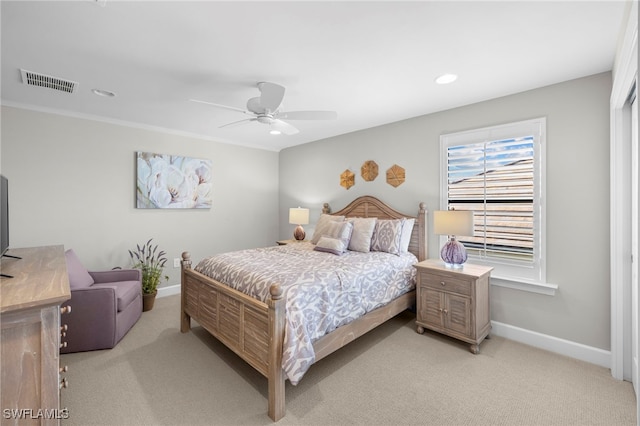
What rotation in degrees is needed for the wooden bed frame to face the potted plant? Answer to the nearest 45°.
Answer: approximately 90° to its right

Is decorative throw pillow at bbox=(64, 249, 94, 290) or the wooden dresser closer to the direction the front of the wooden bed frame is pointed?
the wooden dresser

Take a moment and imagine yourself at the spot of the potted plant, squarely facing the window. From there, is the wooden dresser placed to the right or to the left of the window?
right

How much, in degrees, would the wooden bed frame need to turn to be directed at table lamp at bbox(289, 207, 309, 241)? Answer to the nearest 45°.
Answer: approximately 135° to its right

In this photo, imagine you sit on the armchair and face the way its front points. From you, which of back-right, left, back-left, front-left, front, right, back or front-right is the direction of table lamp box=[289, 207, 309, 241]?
front-left

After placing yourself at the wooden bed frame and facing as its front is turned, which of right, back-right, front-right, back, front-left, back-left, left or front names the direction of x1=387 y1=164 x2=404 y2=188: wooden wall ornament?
back

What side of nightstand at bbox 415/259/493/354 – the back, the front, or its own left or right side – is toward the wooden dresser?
front

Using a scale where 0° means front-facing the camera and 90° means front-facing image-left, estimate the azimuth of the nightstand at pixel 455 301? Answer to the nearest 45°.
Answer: approximately 45°

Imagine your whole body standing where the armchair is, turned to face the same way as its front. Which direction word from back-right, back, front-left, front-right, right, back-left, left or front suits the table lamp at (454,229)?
front

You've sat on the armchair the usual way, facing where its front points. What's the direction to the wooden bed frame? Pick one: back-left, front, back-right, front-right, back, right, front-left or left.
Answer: front

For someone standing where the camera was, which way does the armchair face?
facing the viewer and to the right of the viewer

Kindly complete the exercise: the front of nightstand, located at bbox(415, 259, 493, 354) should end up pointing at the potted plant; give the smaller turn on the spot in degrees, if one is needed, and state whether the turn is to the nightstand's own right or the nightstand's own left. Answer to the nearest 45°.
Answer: approximately 45° to the nightstand's own right

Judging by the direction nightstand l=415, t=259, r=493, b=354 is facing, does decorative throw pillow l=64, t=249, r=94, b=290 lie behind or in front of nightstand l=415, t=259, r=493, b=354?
in front

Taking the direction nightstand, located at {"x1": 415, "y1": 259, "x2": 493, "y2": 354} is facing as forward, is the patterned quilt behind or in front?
in front

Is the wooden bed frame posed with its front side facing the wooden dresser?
yes

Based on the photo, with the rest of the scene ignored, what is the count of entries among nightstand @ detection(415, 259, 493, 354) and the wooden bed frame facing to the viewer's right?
0

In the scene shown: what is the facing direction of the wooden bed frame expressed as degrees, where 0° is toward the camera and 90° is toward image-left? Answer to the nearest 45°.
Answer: approximately 45°
